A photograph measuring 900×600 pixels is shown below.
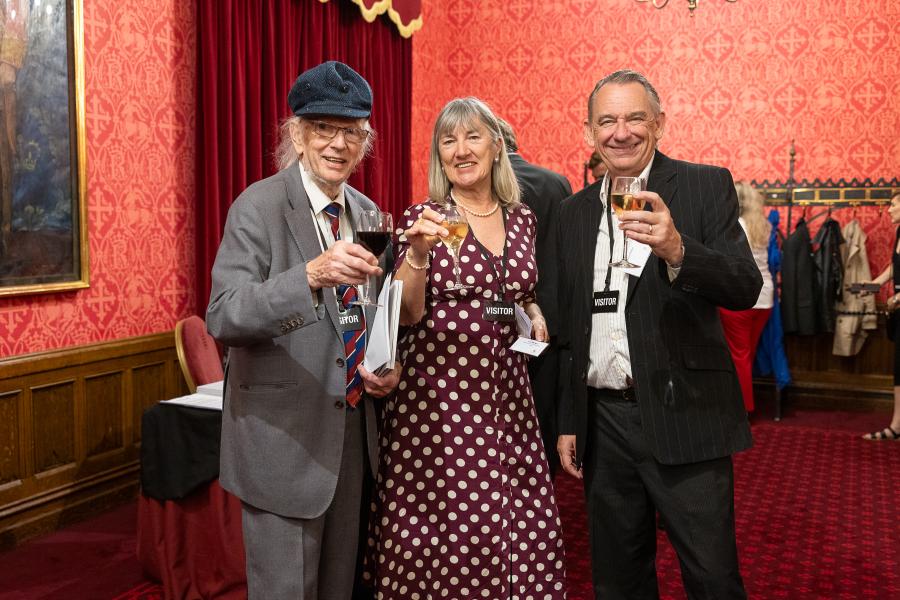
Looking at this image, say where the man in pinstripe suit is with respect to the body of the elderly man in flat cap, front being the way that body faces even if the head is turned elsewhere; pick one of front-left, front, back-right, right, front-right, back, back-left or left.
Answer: front-left

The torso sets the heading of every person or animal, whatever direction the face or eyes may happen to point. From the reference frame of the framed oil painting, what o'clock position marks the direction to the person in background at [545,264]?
The person in background is roughly at 12 o'clock from the framed oil painting.

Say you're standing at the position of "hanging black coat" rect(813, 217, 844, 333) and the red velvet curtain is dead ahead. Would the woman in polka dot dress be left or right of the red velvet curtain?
left

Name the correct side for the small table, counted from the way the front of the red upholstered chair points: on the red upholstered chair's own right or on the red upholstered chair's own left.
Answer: on the red upholstered chair's own right

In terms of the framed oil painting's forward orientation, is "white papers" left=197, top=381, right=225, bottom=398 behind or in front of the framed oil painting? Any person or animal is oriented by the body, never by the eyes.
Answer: in front

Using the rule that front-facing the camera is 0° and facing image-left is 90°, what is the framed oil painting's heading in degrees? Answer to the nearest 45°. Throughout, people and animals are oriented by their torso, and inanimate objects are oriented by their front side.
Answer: approximately 315°
